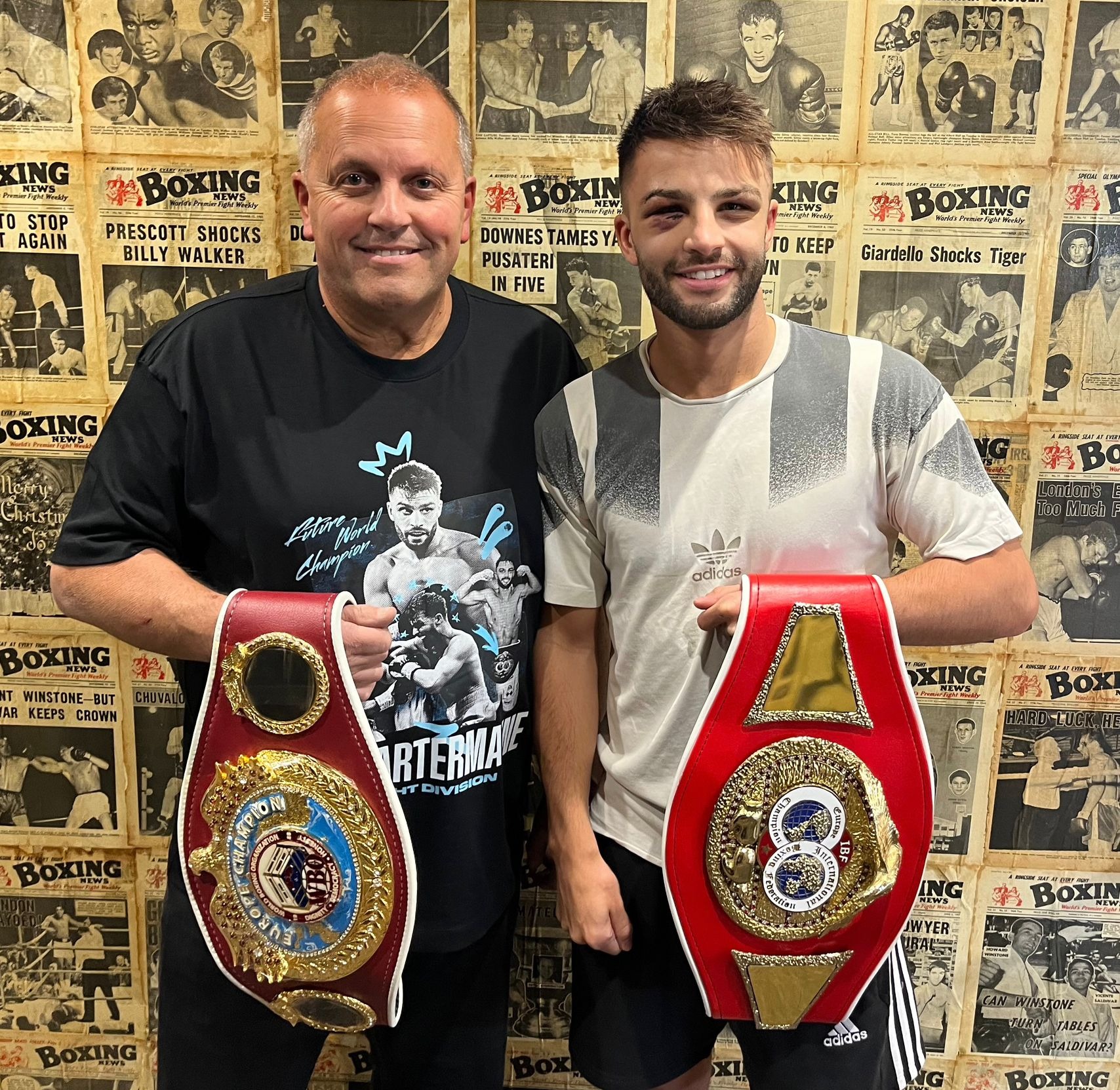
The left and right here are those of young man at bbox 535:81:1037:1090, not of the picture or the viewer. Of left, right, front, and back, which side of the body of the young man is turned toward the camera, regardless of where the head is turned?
front

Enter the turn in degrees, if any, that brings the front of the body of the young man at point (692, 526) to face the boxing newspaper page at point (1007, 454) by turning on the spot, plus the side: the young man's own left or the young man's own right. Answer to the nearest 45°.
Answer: approximately 135° to the young man's own left

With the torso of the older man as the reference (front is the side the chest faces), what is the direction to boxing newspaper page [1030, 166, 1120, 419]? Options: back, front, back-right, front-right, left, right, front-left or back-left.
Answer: left

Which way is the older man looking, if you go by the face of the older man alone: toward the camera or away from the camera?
toward the camera

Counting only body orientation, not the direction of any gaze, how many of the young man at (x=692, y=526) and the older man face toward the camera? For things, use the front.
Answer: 2

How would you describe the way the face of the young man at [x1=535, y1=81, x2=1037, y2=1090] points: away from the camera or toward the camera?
toward the camera

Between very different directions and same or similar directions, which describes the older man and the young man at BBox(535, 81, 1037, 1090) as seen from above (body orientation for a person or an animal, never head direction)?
same or similar directions

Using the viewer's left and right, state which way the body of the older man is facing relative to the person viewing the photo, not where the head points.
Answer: facing the viewer
